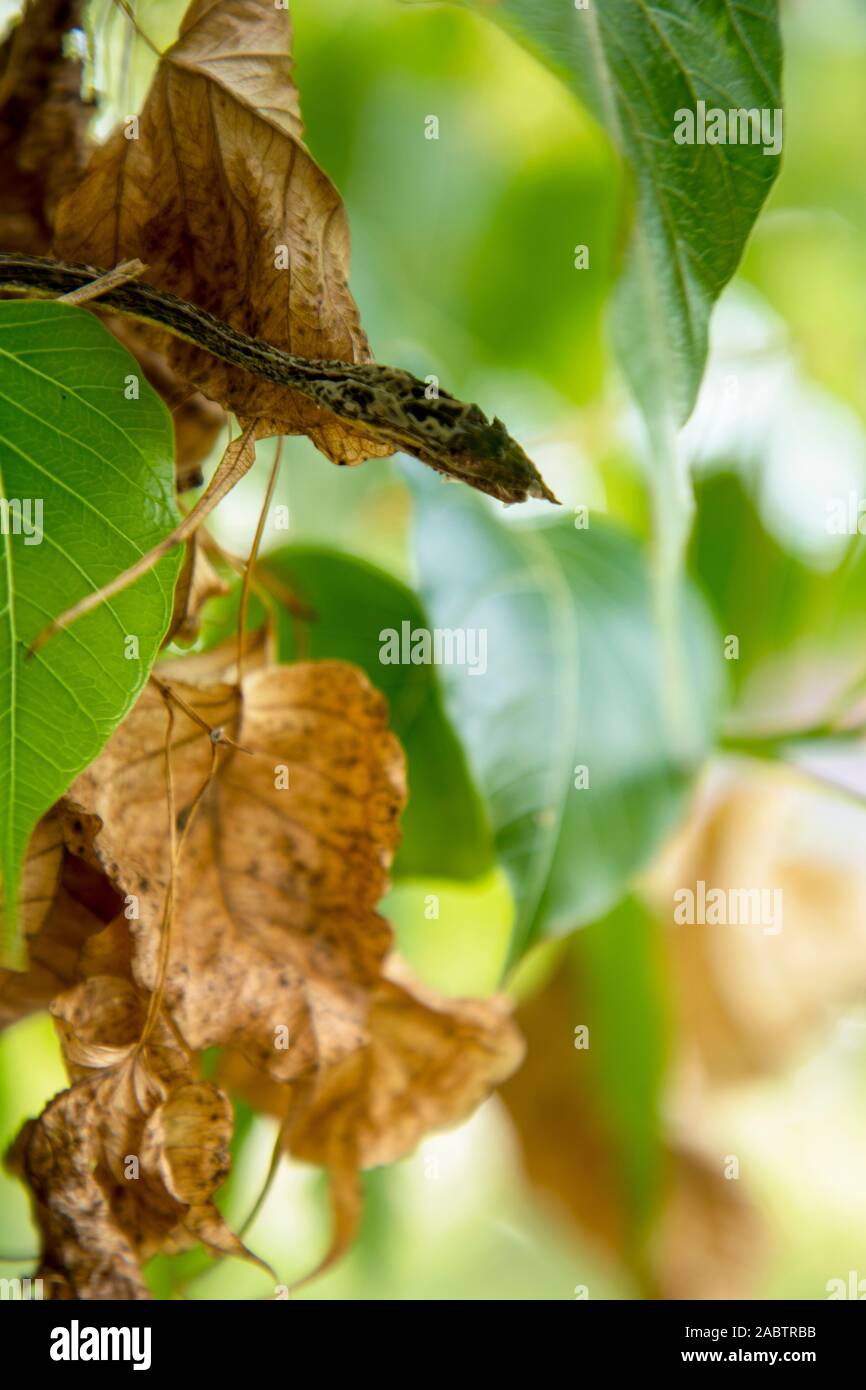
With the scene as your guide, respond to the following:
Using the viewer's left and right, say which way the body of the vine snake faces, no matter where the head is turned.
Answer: facing to the right of the viewer
